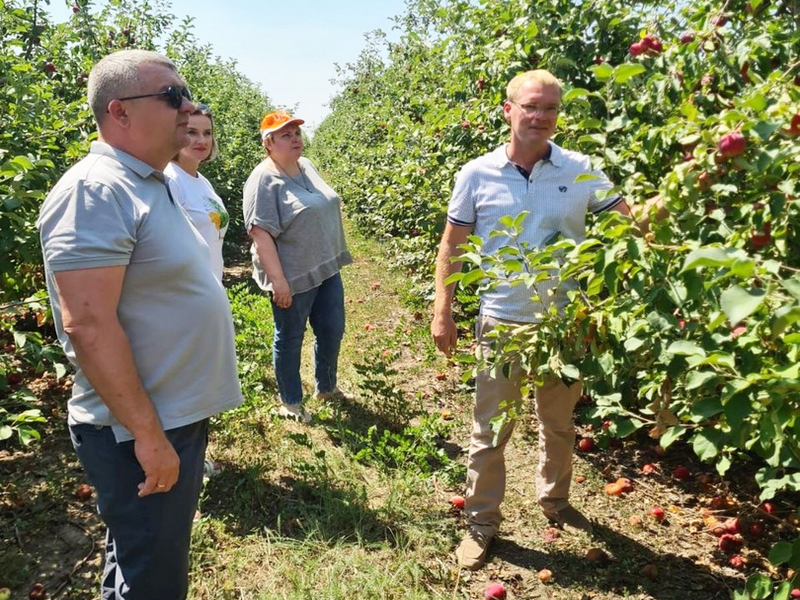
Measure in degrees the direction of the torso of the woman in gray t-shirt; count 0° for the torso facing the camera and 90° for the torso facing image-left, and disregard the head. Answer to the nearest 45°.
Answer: approximately 315°

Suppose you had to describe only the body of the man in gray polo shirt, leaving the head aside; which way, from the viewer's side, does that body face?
to the viewer's right

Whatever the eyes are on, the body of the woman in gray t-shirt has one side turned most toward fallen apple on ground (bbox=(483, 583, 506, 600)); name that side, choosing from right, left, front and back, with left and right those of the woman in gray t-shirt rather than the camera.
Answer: front

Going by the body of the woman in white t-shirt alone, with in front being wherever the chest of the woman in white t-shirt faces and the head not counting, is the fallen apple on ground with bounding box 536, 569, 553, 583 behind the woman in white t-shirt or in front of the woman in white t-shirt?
in front

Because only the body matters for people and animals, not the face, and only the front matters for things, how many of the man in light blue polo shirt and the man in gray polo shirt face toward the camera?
1

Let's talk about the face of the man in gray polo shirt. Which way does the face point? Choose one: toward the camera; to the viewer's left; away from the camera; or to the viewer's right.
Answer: to the viewer's right

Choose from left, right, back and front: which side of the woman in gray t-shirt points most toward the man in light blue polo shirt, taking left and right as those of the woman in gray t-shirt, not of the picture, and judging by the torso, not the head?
front

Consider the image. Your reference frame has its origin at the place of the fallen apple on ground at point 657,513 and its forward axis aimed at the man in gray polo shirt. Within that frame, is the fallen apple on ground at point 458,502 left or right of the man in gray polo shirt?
right

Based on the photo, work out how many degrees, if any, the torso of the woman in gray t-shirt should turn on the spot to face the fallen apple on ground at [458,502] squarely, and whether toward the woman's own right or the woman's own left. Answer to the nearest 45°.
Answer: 0° — they already face it

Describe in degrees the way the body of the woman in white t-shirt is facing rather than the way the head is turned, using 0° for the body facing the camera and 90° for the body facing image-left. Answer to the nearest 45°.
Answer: approximately 315°

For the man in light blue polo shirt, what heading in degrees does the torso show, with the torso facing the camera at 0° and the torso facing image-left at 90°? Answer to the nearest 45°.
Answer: approximately 0°

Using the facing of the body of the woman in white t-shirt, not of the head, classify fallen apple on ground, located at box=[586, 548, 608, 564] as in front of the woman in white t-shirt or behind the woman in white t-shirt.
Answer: in front

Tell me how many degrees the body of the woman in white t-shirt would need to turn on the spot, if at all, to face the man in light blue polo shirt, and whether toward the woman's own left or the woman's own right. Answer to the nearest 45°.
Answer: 0° — they already face them
